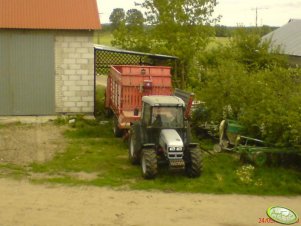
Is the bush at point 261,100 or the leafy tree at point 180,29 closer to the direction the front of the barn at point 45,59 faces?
the bush

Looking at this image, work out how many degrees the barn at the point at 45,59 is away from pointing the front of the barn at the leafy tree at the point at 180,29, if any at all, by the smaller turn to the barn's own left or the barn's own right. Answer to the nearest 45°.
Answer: approximately 135° to the barn's own left

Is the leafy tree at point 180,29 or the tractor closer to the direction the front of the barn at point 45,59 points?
the tractor

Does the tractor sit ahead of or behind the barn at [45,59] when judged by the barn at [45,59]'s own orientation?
ahead

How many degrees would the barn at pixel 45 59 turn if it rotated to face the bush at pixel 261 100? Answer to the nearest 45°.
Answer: approximately 45° to its left

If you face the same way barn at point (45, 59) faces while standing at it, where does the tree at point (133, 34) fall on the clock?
The tree is roughly at 7 o'clock from the barn.

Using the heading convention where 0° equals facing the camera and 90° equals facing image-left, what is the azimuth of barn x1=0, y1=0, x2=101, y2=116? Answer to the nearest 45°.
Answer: approximately 0°

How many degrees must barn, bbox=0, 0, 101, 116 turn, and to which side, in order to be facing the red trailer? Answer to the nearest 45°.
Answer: approximately 45° to its left
